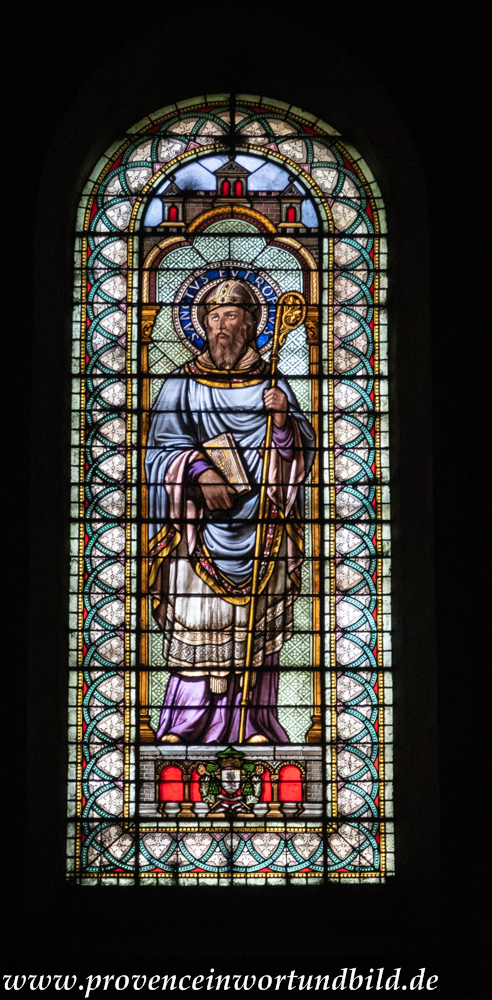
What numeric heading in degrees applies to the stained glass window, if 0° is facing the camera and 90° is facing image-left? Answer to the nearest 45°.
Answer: approximately 0°
